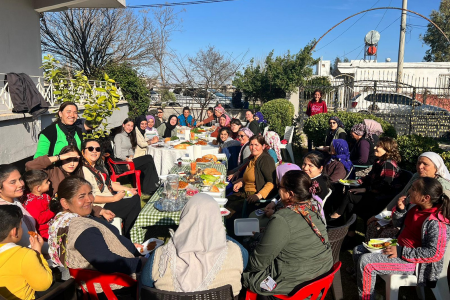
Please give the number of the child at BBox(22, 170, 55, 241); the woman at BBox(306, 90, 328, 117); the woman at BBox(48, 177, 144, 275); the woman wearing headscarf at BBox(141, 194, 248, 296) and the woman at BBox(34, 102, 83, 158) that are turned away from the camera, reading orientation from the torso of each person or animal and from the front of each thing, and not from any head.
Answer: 1

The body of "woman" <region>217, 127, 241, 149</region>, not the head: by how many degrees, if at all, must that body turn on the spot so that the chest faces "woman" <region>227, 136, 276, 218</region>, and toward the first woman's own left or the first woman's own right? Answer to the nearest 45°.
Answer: approximately 45° to the first woman's own left

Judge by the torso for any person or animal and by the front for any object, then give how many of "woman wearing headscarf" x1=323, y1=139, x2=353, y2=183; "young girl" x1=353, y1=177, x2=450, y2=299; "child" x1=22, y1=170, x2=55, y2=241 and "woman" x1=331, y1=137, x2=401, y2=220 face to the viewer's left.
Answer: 3

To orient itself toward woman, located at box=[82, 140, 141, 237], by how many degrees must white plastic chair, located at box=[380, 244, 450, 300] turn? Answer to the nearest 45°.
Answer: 0° — it already faces them

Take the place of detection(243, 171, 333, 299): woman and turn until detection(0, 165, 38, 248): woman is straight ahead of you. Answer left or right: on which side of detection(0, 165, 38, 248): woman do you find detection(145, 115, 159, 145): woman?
right

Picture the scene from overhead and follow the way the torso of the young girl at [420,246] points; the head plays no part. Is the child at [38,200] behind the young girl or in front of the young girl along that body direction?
in front

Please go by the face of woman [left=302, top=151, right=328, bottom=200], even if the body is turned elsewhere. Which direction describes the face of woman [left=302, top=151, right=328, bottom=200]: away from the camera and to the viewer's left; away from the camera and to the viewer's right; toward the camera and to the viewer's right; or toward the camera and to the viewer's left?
toward the camera and to the viewer's left

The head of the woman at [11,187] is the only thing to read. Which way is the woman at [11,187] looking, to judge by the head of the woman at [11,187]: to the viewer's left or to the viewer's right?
to the viewer's right

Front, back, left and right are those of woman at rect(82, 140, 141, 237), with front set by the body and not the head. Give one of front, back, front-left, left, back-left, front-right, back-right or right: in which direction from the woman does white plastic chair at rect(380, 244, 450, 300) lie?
front

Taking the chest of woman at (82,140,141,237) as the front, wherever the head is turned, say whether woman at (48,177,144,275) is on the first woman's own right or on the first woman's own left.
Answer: on the first woman's own right

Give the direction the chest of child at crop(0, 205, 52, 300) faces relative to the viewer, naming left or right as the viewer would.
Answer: facing away from the viewer and to the right of the viewer

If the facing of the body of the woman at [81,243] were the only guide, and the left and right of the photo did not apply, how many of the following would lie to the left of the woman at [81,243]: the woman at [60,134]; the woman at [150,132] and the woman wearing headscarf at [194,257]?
2

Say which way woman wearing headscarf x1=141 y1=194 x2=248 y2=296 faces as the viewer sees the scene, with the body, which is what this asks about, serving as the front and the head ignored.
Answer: away from the camera
